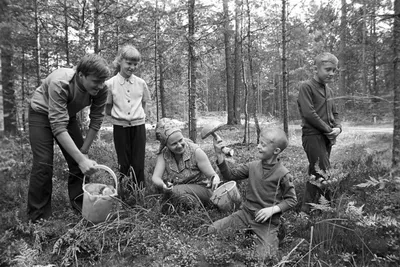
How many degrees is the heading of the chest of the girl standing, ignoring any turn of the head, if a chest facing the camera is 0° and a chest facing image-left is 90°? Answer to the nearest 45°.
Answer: approximately 0°

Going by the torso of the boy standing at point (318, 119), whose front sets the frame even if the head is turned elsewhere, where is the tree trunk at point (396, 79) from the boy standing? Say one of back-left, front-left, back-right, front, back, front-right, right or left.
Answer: left

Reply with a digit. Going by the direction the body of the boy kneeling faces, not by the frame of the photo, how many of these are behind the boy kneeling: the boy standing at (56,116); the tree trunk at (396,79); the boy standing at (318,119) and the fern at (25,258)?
2

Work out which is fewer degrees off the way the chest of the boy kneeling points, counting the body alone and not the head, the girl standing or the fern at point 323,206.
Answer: the girl standing

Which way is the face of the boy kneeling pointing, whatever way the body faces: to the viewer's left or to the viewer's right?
to the viewer's left

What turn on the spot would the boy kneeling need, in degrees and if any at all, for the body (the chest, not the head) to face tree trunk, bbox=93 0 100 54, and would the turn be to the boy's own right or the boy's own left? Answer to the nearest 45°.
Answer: approximately 90° to the boy's own right

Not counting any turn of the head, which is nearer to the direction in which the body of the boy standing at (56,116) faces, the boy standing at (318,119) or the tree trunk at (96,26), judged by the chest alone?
the boy standing

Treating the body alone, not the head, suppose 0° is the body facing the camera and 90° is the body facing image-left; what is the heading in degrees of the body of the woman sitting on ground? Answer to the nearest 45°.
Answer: approximately 0°

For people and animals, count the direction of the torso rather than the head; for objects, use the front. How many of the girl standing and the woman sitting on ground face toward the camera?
2

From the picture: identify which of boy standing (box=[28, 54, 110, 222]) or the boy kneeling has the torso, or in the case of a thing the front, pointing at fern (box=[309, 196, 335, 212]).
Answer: the boy standing
